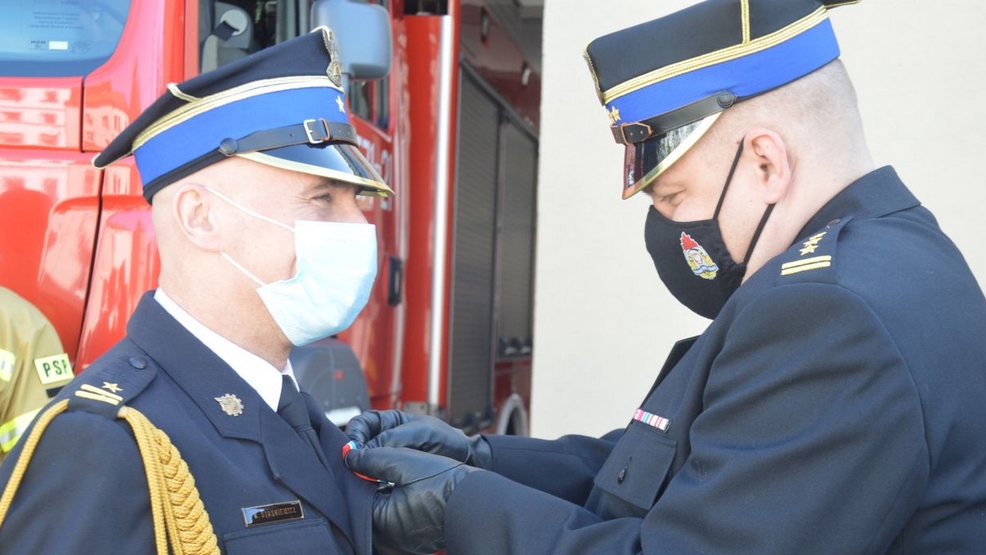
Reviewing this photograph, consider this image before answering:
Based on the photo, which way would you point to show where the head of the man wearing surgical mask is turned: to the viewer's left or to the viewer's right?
to the viewer's right

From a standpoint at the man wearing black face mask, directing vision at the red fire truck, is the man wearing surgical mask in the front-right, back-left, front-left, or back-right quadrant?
front-left

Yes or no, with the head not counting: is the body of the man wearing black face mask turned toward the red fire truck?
no

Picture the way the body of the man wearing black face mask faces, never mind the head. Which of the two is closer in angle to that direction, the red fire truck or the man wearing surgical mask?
the man wearing surgical mask

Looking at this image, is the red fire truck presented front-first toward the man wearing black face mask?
no

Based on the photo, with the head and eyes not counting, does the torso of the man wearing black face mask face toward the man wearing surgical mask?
yes

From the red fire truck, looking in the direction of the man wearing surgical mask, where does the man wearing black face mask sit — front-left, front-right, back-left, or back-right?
front-left

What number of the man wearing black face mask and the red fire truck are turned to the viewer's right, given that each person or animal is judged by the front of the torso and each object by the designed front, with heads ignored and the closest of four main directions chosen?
0

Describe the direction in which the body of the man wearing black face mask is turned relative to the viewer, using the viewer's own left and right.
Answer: facing to the left of the viewer

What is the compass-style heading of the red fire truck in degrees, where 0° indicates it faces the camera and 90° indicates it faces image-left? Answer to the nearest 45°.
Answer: approximately 45°

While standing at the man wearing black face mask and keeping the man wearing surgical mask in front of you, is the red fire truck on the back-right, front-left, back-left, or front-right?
front-right

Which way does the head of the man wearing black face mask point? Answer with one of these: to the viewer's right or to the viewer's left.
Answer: to the viewer's left
